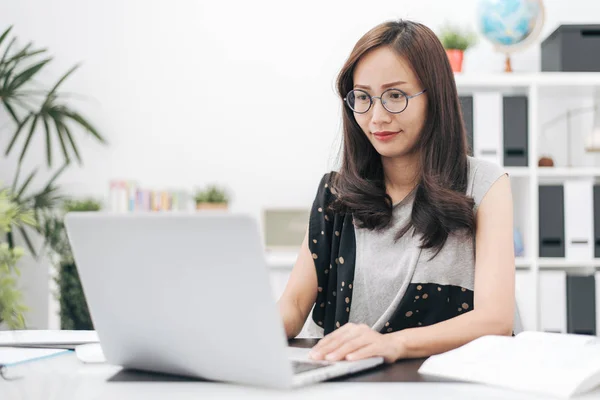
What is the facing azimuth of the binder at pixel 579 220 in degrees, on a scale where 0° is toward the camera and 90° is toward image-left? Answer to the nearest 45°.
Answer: approximately 0°

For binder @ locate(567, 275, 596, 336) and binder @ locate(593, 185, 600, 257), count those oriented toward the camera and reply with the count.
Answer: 2

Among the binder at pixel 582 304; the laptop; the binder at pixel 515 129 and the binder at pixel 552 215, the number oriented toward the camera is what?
3

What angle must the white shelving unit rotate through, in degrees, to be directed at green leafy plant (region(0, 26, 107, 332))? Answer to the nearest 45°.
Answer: approximately 90° to its right

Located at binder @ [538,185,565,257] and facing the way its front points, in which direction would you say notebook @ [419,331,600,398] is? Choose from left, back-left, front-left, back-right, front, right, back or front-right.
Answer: front

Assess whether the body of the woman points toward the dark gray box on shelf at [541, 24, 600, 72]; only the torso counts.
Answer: no

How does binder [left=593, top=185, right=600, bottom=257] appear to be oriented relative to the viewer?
toward the camera

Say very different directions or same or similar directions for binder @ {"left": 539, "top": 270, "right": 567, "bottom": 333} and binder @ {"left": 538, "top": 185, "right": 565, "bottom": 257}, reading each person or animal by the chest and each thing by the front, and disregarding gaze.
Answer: same or similar directions

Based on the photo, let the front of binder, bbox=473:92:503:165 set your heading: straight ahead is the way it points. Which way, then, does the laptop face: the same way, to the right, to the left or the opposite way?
the opposite way

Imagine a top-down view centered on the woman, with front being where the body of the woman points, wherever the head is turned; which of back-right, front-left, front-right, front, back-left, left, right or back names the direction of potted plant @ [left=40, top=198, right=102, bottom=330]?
right

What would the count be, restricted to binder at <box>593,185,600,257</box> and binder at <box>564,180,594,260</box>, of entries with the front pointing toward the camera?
2

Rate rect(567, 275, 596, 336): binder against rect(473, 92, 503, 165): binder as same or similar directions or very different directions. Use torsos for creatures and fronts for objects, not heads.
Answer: same or similar directions

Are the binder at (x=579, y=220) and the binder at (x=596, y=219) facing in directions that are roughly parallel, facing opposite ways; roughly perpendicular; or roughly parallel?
roughly parallel

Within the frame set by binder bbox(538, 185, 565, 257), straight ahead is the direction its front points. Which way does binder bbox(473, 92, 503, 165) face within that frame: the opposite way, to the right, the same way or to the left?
the same way

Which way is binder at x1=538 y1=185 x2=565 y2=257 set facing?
toward the camera

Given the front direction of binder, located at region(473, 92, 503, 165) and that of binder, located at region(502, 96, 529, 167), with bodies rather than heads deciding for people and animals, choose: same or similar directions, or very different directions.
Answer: same or similar directions

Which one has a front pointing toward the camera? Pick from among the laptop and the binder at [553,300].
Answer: the binder

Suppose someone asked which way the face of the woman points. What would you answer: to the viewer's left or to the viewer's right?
to the viewer's left
